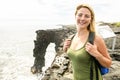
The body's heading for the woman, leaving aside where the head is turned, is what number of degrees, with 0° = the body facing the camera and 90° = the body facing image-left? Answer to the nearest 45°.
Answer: approximately 45°
